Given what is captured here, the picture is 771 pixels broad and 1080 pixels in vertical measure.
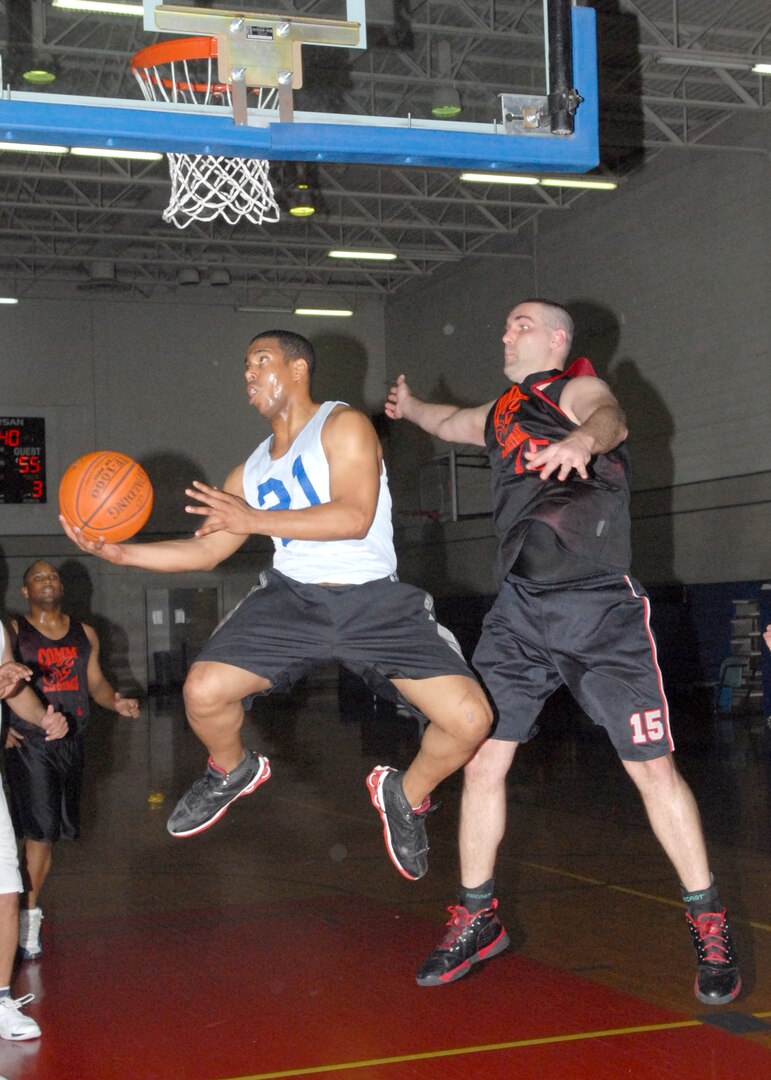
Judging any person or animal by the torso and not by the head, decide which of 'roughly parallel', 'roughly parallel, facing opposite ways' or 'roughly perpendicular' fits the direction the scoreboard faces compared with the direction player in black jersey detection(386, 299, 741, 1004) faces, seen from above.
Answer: roughly perpendicular

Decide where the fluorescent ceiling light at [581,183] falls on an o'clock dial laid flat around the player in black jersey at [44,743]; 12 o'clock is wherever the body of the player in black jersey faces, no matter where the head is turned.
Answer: The fluorescent ceiling light is roughly at 7 o'clock from the player in black jersey.

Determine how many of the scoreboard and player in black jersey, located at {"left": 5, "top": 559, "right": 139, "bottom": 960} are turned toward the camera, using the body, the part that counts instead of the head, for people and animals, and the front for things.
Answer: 2

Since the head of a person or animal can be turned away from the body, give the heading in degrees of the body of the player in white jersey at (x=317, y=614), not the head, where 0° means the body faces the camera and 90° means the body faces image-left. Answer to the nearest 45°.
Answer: approximately 45°

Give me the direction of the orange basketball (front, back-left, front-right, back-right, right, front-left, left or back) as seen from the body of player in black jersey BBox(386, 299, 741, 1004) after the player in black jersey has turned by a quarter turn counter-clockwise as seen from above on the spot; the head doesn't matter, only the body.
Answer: back-right

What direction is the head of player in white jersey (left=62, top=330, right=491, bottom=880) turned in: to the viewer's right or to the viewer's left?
to the viewer's left

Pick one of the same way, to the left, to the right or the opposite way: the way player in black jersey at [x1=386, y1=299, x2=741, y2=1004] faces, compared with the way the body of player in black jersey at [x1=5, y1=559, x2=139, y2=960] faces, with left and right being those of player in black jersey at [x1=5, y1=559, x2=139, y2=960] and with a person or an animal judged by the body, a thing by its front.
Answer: to the right

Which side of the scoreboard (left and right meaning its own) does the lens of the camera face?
front

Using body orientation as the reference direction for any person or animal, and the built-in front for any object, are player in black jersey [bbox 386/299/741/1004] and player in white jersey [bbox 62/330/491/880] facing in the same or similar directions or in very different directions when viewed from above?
same or similar directions

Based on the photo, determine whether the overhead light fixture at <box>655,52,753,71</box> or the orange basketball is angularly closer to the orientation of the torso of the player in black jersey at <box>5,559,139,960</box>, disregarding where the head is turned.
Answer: the orange basketball

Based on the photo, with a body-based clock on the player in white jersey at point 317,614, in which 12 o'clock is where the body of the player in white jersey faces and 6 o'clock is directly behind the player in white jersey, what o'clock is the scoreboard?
The scoreboard is roughly at 4 o'clock from the player in white jersey.

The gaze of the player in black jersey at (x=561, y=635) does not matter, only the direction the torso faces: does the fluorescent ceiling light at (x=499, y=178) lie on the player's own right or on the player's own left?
on the player's own right

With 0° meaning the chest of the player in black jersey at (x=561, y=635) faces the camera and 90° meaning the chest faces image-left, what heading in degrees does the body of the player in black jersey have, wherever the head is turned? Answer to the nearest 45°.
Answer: approximately 45°

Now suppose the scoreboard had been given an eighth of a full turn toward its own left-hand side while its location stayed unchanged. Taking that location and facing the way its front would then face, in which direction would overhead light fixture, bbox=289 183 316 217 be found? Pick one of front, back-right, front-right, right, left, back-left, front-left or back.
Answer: front
